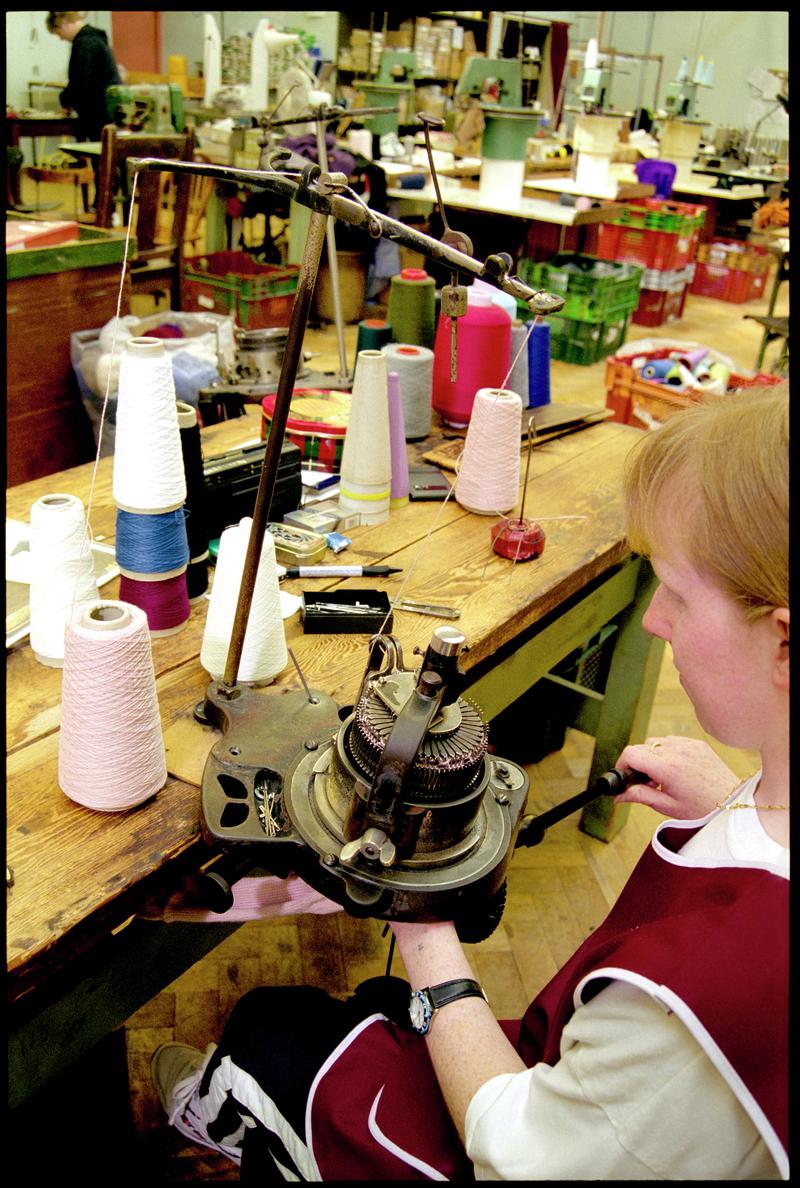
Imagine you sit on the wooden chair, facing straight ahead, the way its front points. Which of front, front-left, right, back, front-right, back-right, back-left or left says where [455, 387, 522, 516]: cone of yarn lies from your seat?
back

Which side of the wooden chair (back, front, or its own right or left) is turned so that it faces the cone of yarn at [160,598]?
back

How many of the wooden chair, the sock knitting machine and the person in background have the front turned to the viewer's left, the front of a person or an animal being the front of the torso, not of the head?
1

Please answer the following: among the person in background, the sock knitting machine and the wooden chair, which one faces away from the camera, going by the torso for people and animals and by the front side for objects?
the wooden chair

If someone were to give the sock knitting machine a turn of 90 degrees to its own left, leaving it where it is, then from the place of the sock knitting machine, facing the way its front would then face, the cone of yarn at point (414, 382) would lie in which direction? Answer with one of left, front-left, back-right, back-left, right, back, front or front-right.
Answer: front-left

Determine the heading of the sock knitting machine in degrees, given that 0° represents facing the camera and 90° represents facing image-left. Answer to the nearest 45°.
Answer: approximately 315°

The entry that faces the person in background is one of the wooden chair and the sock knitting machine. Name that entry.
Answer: the wooden chair

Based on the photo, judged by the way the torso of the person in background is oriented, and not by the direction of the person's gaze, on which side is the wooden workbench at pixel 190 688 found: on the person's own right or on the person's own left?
on the person's own left

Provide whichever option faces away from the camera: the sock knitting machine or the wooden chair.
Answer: the wooden chair

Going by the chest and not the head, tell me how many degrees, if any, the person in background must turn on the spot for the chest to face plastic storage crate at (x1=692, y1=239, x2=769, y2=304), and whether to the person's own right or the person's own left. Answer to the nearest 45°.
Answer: approximately 180°

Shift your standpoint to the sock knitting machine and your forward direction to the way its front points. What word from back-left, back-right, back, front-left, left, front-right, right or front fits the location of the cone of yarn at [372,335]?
back-left

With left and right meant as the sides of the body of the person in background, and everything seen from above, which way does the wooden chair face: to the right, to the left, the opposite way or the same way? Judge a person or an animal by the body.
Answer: to the right

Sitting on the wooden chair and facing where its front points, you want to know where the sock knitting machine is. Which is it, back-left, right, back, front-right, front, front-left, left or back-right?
back

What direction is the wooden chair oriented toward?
away from the camera

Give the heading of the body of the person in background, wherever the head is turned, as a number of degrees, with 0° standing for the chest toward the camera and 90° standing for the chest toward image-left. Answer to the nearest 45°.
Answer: approximately 90°

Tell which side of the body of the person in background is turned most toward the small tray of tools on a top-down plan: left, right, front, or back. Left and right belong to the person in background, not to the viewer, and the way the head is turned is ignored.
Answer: left
